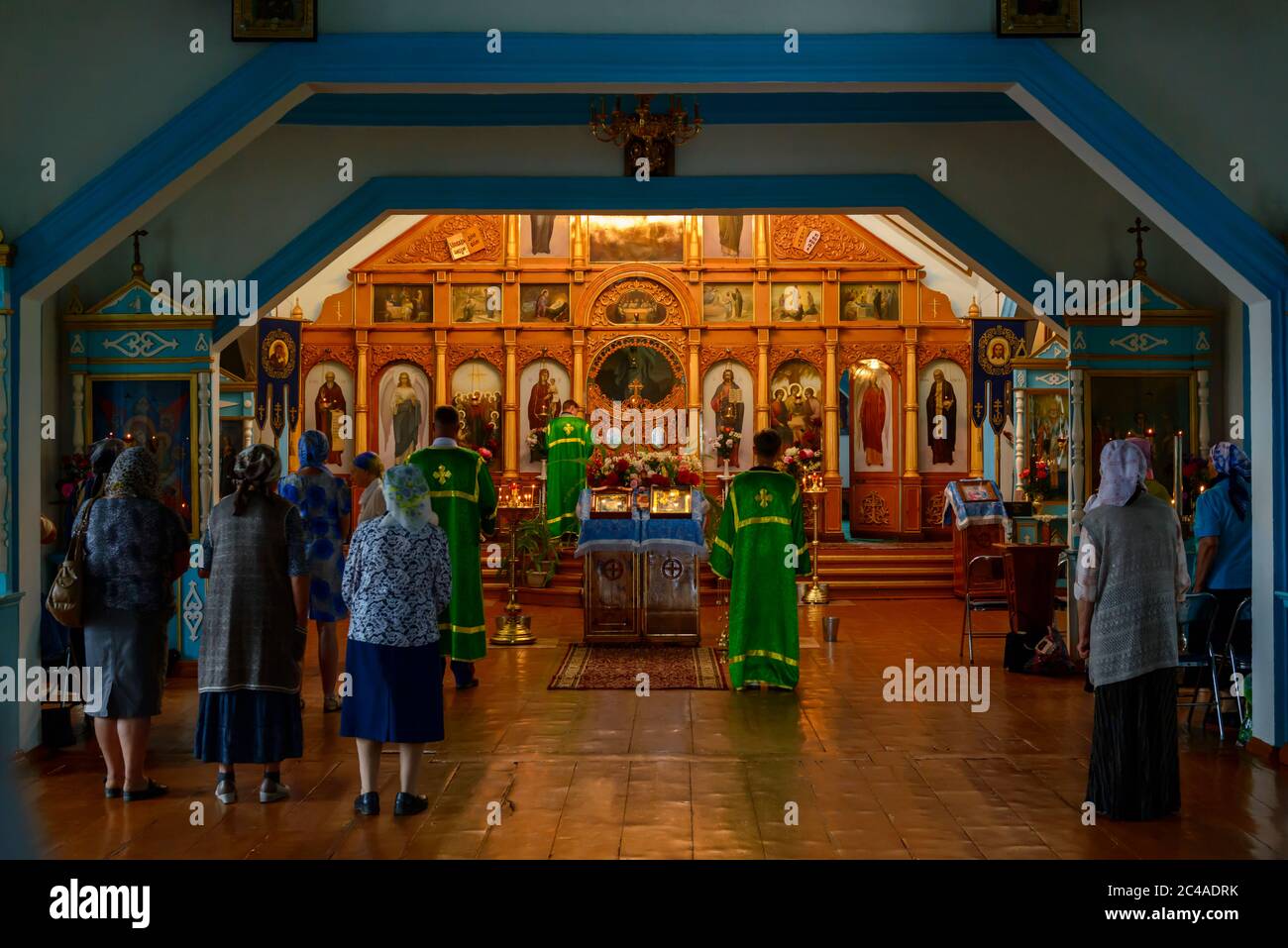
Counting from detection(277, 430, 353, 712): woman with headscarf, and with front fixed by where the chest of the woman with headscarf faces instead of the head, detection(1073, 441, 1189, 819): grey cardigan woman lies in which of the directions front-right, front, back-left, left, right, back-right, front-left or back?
back-right

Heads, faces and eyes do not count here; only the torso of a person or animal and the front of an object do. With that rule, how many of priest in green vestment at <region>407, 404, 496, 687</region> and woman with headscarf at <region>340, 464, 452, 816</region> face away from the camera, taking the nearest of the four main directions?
2

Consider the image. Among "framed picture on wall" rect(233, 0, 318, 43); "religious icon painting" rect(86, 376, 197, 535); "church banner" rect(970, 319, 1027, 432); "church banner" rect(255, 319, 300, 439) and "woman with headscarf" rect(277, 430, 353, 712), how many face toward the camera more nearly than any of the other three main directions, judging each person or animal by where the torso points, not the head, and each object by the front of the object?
4

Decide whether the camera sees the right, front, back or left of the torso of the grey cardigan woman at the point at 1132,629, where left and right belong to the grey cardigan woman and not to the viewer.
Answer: back

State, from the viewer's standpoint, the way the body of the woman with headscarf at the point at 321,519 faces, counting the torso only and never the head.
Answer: away from the camera

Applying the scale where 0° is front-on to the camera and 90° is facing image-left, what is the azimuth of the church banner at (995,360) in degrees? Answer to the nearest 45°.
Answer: approximately 0°

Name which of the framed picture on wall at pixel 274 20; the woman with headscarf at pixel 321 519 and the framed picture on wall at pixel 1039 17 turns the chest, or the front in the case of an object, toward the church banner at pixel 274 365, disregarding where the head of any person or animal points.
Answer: the woman with headscarf

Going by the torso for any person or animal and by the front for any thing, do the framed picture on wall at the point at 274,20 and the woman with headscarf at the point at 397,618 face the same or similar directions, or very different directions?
very different directions

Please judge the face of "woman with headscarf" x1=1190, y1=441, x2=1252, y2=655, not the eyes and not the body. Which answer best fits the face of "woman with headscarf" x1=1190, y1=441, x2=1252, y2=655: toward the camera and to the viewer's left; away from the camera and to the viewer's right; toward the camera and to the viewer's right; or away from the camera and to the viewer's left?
away from the camera and to the viewer's left

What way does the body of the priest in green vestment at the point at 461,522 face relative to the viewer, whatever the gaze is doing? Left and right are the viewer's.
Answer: facing away from the viewer

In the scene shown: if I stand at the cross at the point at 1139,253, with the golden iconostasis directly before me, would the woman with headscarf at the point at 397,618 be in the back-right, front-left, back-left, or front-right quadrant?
back-left

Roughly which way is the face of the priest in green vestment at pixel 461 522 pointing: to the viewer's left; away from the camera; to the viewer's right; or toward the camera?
away from the camera
